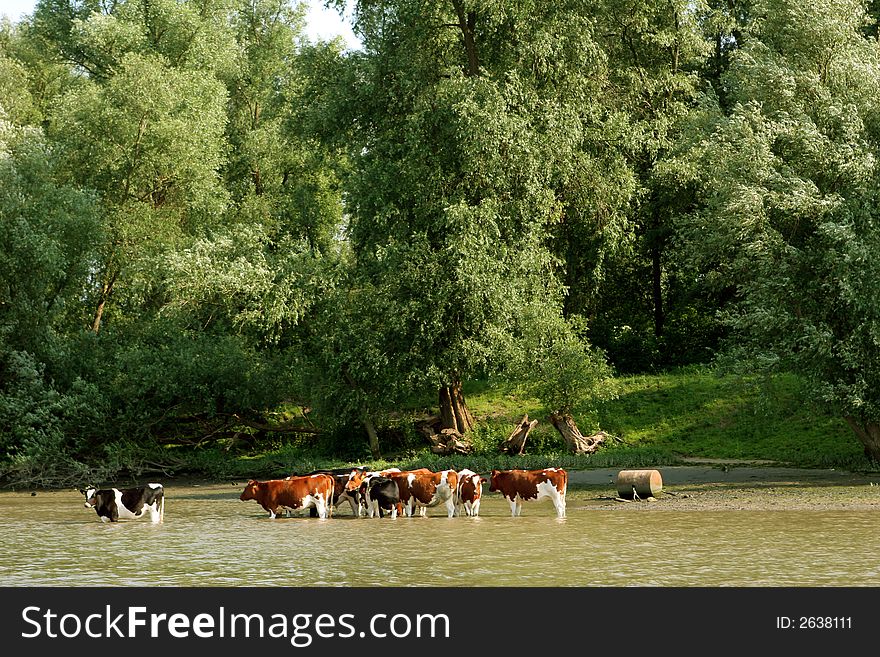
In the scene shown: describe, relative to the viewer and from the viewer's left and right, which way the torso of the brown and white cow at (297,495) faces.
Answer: facing to the left of the viewer

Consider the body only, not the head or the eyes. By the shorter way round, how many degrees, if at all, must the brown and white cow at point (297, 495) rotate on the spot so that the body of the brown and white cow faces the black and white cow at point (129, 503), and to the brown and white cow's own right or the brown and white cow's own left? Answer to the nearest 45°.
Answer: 0° — it already faces it

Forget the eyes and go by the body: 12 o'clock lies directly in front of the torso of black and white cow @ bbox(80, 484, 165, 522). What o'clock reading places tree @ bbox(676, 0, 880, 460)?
The tree is roughly at 6 o'clock from the black and white cow.

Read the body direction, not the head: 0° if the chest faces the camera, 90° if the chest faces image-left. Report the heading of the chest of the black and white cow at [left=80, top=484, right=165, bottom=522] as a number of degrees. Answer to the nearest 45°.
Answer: approximately 90°

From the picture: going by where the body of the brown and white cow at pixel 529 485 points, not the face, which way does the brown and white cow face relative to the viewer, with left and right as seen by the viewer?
facing to the left of the viewer

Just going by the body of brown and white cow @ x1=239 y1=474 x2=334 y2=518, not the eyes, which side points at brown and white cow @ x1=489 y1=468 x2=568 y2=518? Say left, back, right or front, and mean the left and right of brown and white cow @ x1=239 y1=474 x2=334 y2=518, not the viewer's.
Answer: back

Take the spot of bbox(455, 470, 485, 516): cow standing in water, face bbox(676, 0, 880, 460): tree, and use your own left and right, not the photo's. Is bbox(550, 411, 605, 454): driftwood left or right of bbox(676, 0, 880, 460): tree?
left

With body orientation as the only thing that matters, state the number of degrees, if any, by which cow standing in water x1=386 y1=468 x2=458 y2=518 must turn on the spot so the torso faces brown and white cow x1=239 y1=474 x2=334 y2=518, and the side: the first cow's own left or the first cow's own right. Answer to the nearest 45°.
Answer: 0° — it already faces it

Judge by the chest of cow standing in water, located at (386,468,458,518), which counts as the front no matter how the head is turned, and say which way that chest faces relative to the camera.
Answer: to the viewer's left

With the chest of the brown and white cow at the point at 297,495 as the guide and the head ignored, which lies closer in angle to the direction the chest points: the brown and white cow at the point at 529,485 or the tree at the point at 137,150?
the tree

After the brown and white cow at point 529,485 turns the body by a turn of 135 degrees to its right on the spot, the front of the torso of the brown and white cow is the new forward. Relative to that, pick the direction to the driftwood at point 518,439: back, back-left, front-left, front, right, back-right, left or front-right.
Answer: front-left

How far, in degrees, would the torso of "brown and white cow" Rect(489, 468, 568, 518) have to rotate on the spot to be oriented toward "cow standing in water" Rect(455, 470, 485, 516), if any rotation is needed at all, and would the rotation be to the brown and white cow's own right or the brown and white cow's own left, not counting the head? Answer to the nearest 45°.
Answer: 0° — it already faces it

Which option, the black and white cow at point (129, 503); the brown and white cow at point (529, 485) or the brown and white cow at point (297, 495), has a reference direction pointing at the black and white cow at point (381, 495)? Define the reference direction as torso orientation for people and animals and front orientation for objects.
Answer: the brown and white cow at point (529, 485)
